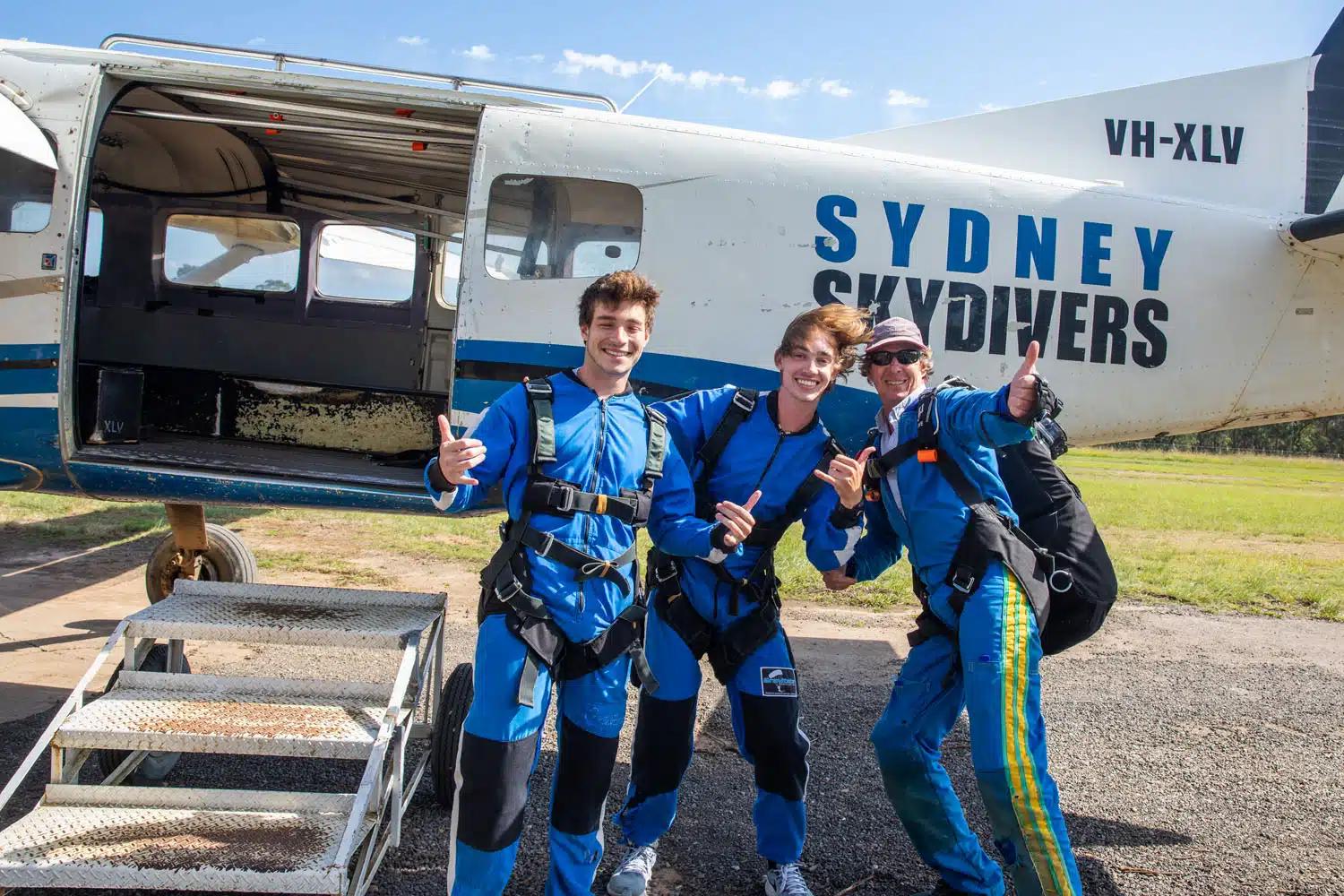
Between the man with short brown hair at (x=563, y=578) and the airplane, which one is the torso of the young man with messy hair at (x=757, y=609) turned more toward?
the man with short brown hair

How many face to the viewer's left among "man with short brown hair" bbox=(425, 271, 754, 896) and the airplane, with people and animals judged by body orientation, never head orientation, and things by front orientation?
1

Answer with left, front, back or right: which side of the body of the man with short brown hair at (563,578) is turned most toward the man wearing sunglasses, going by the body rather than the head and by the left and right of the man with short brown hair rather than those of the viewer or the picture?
left

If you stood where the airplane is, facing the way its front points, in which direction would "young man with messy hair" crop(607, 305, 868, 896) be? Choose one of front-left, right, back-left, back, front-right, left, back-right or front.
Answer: left

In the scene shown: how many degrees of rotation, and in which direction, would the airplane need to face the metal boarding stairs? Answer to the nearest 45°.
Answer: approximately 45° to its left

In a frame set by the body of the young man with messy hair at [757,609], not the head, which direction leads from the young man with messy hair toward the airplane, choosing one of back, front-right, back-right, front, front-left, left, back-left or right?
back

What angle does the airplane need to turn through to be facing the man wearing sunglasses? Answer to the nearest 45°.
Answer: approximately 90° to its left

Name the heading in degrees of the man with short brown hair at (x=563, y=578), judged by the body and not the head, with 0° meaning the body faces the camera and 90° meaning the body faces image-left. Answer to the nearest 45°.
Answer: approximately 0°
